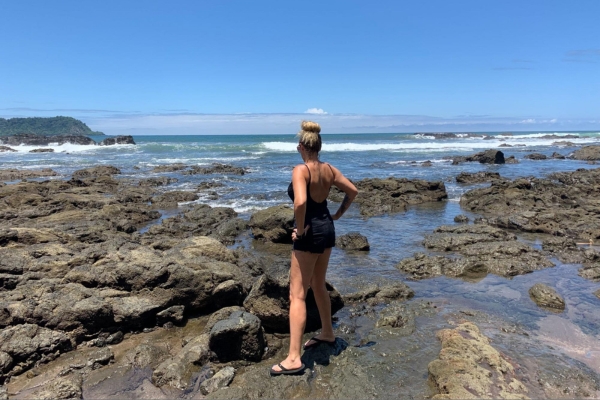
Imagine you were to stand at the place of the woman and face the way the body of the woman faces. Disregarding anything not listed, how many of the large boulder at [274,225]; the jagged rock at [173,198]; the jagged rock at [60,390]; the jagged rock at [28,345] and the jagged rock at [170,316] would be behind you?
0

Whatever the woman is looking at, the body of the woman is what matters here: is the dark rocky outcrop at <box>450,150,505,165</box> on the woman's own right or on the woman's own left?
on the woman's own right

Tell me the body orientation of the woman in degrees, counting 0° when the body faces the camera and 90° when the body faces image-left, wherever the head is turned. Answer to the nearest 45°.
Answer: approximately 135°

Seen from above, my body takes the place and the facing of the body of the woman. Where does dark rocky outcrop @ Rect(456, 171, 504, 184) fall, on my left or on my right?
on my right

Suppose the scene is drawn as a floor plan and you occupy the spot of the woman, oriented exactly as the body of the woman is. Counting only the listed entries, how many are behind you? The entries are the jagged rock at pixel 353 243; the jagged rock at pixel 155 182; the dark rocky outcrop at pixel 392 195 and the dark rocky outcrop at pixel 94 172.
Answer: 0

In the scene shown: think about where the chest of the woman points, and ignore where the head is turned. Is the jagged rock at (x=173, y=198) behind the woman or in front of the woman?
in front

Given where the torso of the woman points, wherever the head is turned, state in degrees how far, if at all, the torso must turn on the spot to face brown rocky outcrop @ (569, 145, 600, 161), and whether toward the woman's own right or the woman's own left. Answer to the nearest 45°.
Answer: approximately 90° to the woman's own right

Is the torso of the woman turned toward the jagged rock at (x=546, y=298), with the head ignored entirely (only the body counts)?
no

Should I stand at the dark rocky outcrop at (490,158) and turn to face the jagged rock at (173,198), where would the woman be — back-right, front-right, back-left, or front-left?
front-left

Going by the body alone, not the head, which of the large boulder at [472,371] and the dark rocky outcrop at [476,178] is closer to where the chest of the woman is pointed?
the dark rocky outcrop

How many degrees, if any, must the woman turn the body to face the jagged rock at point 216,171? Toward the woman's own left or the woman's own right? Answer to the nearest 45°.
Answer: approximately 45° to the woman's own right

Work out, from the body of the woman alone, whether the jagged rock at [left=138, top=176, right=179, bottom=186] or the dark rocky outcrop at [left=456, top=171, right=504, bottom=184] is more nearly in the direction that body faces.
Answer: the jagged rock

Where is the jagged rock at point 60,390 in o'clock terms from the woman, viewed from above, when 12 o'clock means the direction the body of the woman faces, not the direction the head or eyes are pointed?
The jagged rock is roughly at 10 o'clock from the woman.
